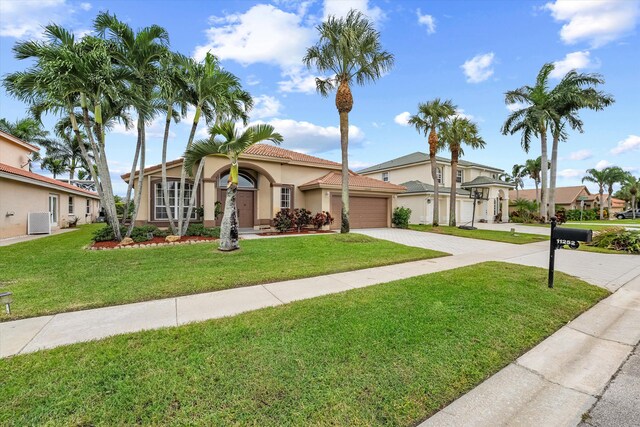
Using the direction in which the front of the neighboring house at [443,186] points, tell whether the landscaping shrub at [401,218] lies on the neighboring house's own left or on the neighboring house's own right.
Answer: on the neighboring house's own right

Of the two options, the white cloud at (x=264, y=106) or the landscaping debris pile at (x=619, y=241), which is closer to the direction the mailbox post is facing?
the landscaping debris pile

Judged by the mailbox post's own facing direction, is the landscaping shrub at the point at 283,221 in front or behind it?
behind

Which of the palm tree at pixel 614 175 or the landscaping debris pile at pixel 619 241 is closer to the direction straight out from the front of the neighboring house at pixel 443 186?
the landscaping debris pile

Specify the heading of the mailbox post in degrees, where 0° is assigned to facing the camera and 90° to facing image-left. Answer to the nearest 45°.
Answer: approximately 270°

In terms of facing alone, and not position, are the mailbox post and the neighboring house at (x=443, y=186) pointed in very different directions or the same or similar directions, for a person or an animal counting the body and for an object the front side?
same or similar directions

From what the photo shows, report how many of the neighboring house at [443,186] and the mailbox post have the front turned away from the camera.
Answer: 0

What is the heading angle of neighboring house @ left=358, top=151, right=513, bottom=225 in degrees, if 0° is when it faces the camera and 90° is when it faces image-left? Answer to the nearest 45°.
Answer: approximately 315°

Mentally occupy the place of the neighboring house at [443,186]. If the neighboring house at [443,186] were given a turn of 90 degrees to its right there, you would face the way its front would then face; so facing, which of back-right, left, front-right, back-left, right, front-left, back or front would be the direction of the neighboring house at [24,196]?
front

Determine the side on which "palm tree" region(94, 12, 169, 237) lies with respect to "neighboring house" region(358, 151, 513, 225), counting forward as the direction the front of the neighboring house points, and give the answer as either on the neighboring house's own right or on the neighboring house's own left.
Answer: on the neighboring house's own right

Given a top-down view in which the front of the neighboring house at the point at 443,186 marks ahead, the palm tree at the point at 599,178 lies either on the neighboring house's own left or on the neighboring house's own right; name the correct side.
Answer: on the neighboring house's own left

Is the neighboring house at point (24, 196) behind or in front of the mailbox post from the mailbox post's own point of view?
behind

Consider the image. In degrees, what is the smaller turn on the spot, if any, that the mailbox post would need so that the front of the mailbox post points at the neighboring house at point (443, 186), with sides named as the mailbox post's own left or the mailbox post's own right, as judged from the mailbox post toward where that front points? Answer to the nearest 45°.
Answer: approximately 135° to the mailbox post's own left
